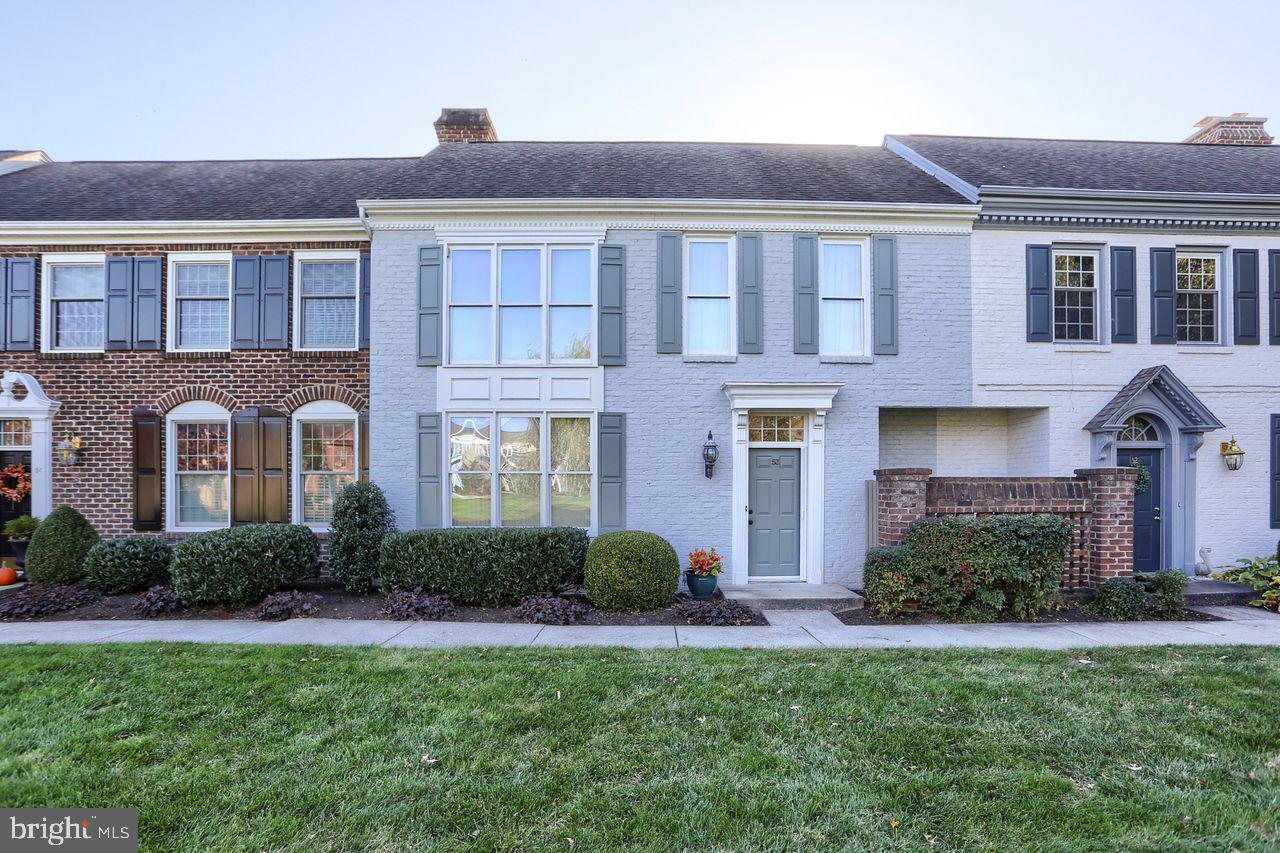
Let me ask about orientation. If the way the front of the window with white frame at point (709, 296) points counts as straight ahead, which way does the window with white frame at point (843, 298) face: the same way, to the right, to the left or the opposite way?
the same way

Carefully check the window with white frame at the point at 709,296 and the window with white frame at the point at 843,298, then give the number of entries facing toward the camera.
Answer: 2

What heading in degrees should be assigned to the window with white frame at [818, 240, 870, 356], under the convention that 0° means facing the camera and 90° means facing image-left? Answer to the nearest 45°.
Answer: approximately 0°

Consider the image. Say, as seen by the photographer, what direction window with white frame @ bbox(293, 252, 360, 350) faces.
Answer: facing the viewer

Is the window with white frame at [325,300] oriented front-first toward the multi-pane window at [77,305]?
no

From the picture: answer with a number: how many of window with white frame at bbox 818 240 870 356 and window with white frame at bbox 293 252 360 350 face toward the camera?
2

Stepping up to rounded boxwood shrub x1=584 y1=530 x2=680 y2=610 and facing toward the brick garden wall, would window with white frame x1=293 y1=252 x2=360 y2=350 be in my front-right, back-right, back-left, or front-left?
back-left

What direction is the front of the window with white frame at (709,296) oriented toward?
toward the camera

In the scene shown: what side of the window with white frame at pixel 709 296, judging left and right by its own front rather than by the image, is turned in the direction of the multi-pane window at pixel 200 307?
right

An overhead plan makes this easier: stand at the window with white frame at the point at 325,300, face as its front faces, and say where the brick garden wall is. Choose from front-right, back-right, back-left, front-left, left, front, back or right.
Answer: front-left

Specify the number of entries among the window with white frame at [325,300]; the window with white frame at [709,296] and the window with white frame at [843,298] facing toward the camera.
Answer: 3

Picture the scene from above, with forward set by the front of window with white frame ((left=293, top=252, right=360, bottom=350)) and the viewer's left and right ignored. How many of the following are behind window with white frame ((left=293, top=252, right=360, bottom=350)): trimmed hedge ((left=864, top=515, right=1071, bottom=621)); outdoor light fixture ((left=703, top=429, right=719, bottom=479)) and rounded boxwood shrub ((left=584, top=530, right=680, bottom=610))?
0

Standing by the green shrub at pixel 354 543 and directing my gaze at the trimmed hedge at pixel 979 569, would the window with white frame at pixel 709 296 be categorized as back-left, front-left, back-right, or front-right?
front-left
